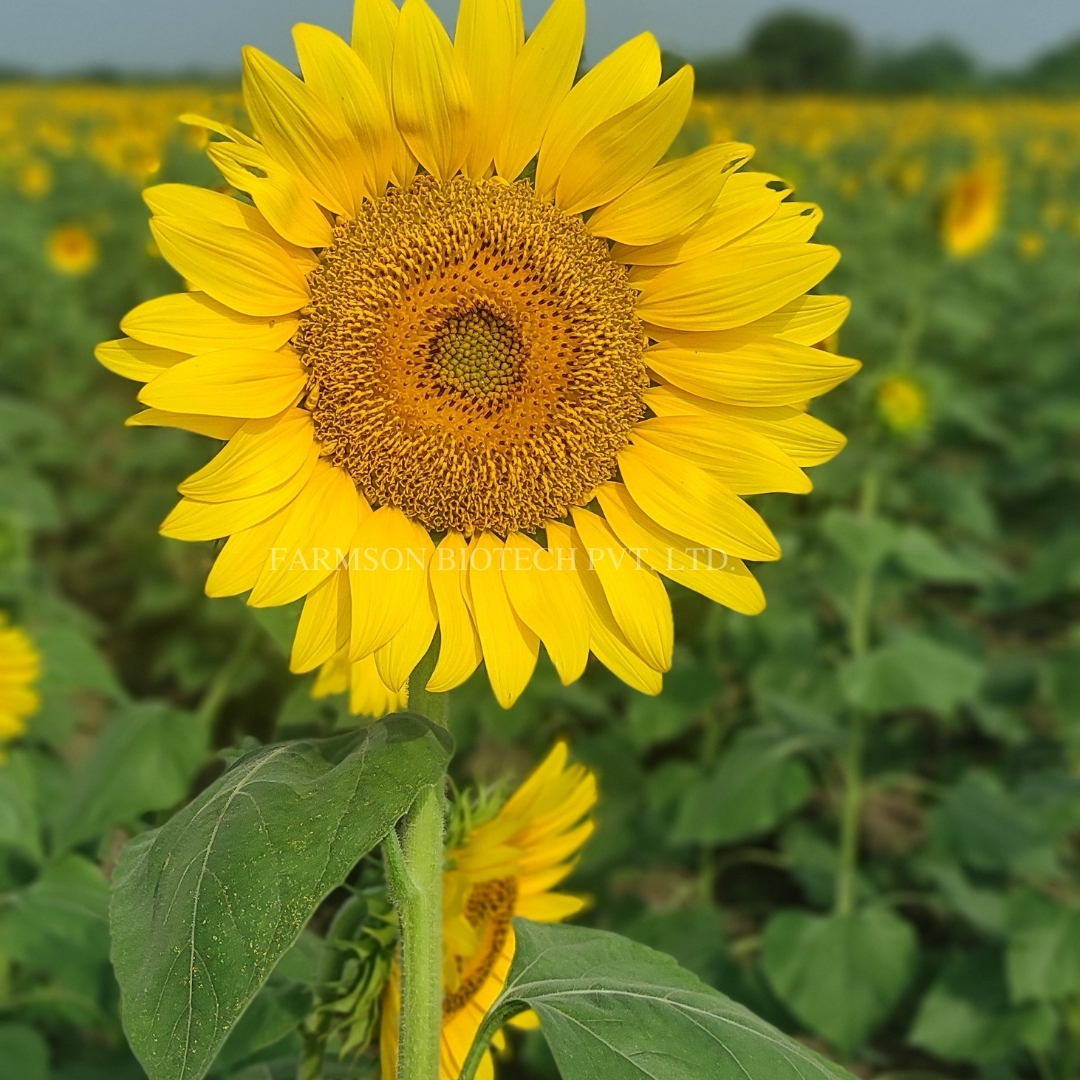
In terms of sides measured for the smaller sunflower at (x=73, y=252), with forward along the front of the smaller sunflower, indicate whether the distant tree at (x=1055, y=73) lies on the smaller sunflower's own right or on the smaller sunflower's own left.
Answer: on the smaller sunflower's own left

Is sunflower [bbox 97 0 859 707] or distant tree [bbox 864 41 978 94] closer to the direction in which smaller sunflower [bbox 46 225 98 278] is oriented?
the sunflower

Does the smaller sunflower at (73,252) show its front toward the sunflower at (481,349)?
yes

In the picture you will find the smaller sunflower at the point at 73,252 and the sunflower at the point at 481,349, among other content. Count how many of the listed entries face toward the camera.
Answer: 2

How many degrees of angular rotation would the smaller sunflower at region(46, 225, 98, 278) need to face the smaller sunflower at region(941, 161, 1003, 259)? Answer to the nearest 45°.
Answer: approximately 45° to its left

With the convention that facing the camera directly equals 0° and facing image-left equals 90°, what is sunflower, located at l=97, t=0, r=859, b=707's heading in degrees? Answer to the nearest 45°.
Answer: approximately 0°

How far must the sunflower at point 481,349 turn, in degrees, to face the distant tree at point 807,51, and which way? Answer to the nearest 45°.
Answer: approximately 180°

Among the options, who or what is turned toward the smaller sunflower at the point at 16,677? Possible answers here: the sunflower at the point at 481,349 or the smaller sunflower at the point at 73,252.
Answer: the smaller sunflower at the point at 73,252

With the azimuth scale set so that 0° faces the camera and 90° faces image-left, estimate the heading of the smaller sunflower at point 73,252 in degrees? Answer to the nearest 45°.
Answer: approximately 0°
